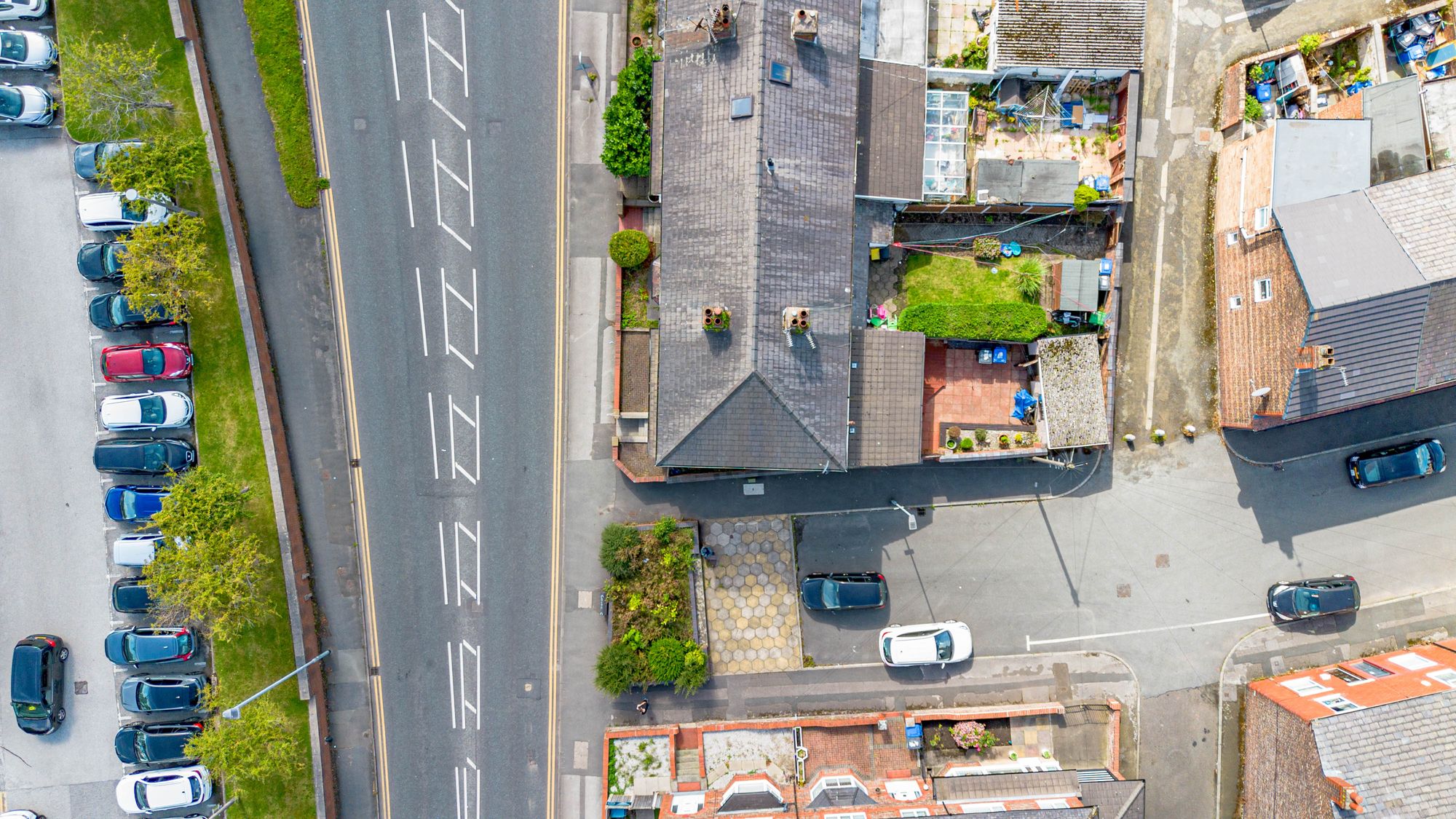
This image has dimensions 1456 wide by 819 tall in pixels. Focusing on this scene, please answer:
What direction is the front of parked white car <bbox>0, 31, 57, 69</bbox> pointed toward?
to the viewer's right

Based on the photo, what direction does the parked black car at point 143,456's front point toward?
to the viewer's right

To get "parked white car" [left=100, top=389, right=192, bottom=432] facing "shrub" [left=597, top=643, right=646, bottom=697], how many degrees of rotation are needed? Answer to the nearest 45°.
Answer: approximately 45° to its right

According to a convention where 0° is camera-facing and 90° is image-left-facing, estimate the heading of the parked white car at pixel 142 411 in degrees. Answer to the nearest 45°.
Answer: approximately 270°

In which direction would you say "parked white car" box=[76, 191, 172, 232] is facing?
to the viewer's right

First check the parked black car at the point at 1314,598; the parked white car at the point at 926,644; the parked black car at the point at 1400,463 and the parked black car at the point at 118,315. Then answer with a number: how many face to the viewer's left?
2
